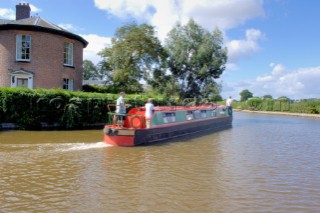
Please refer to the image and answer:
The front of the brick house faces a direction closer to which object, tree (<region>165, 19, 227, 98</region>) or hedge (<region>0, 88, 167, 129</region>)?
the hedge

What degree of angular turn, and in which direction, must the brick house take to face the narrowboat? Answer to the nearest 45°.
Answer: approximately 45° to its left

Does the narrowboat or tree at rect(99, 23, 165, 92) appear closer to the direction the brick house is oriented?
the narrowboat

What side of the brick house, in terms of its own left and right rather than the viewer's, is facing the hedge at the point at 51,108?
front

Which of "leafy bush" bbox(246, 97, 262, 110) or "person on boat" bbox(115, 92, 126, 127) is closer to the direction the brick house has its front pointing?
the person on boat

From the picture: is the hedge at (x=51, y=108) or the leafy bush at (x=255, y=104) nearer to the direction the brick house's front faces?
the hedge

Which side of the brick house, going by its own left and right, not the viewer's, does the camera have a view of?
front

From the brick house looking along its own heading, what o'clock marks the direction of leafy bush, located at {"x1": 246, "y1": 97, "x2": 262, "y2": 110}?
The leafy bush is roughly at 8 o'clock from the brick house.

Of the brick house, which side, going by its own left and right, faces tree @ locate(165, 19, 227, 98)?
left

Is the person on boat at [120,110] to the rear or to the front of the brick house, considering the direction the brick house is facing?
to the front

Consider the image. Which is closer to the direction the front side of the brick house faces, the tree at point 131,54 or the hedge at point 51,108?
the hedge

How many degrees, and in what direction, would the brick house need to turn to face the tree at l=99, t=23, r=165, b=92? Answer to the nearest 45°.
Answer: approximately 90° to its left
